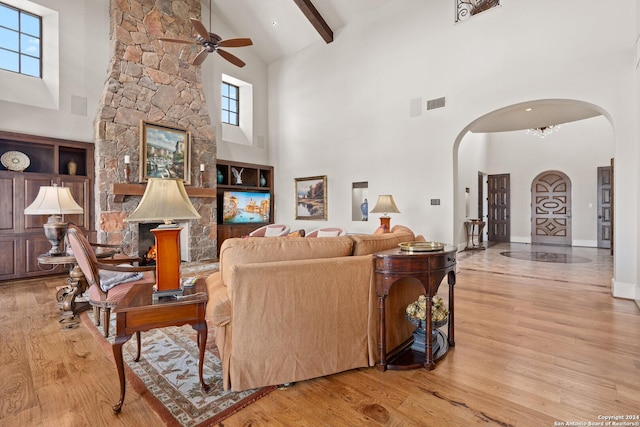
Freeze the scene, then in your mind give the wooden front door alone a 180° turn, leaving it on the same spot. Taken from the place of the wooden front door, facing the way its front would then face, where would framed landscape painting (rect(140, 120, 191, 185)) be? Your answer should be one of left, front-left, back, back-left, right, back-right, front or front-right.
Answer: back-left

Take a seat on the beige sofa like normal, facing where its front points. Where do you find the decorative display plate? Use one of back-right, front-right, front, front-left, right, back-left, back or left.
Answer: front

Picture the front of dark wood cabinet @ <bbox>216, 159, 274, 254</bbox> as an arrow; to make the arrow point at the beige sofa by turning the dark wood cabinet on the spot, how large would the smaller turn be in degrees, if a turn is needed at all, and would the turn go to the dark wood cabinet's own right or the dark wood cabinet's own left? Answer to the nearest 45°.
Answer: approximately 45° to the dark wood cabinet's own right

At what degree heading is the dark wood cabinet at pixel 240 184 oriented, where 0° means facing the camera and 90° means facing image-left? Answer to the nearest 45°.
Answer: approximately 315°

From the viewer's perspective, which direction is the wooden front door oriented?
toward the camera

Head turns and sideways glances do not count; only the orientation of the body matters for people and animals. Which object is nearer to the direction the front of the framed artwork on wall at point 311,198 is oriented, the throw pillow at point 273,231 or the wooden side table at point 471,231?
the throw pillow

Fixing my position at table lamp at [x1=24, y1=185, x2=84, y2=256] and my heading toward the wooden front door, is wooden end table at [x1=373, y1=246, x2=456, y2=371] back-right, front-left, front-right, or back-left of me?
front-right

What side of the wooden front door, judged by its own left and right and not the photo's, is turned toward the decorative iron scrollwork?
front

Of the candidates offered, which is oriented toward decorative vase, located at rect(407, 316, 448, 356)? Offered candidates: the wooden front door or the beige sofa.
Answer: the wooden front door

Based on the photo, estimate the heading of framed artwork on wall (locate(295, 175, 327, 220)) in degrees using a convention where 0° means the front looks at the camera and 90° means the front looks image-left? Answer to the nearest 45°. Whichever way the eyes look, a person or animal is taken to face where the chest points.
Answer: approximately 45°

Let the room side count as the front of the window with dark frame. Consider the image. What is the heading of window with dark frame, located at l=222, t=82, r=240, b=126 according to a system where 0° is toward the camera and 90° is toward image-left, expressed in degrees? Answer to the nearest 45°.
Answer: approximately 315°

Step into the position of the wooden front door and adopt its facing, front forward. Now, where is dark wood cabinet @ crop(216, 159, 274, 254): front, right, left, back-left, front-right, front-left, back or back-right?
front-right

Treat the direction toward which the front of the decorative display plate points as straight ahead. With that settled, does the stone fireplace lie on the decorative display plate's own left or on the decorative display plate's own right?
on the decorative display plate's own left

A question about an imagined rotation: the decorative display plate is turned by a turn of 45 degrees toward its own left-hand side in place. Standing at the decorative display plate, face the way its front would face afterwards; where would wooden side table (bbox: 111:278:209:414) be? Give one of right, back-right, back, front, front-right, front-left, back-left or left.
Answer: front-right

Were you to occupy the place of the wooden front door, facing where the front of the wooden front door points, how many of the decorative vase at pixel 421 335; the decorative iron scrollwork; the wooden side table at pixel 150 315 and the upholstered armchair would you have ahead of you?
4

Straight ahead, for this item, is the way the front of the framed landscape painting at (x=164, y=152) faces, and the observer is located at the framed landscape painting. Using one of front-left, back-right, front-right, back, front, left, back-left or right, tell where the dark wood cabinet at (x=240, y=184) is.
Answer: left
